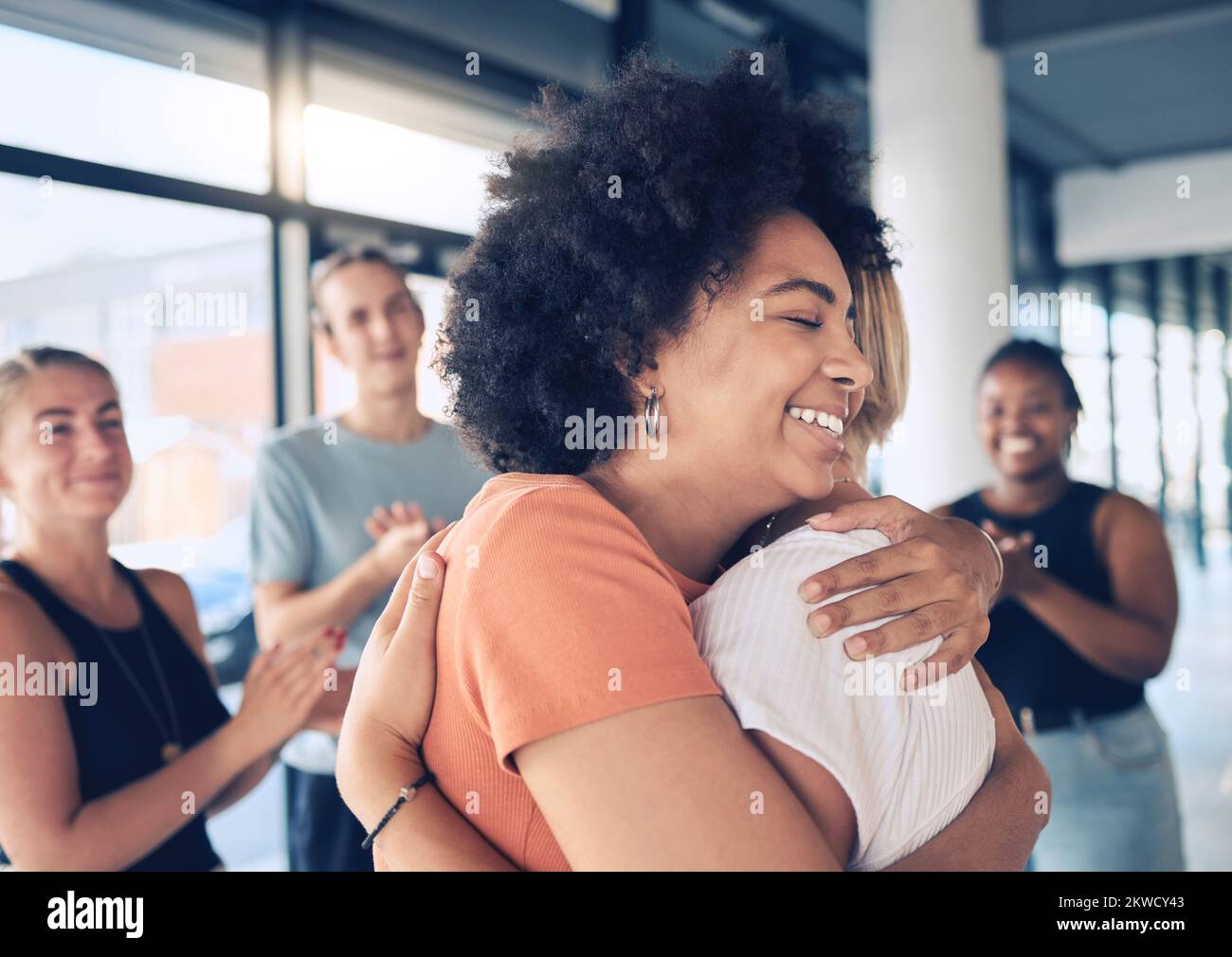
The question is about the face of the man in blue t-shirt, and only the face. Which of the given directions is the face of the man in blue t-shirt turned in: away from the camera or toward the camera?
toward the camera

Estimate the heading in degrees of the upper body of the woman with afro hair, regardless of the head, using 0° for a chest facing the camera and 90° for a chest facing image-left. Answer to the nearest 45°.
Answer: approximately 270°

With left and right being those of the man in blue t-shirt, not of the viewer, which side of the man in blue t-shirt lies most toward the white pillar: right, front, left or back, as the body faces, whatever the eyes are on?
left

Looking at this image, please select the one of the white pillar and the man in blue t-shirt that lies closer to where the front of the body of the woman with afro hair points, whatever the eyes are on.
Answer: the white pillar

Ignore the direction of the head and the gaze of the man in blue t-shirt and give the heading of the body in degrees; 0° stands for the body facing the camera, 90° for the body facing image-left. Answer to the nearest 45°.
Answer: approximately 315°

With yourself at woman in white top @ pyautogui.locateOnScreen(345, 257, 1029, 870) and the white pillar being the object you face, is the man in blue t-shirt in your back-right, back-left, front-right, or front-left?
front-left

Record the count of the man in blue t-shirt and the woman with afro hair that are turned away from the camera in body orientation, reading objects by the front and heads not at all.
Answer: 0

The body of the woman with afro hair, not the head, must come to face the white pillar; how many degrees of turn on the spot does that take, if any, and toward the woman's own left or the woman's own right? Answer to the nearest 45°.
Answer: approximately 90° to the woman's own left
